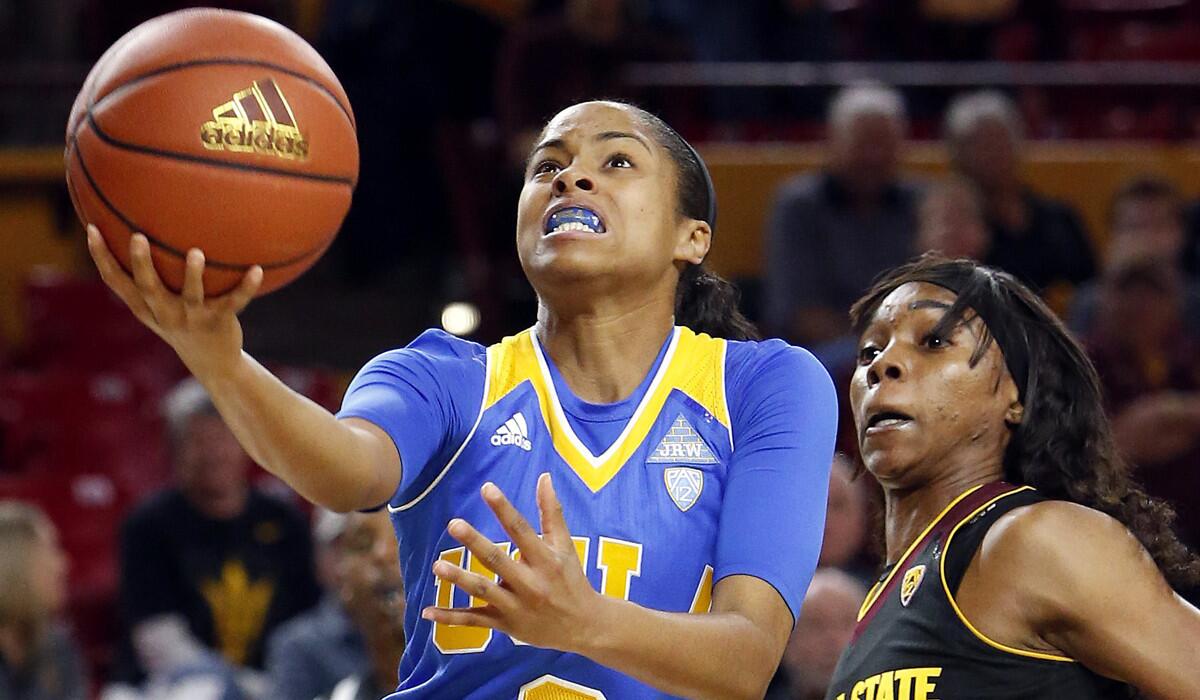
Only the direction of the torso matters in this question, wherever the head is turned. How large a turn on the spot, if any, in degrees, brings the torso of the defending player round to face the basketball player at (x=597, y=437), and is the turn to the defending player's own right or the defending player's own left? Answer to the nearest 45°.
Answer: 0° — they already face them

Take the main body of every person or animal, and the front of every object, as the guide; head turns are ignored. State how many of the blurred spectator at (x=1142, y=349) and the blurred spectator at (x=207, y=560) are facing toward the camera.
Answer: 2

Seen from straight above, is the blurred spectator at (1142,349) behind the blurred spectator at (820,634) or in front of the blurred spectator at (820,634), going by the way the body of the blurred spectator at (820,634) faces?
behind

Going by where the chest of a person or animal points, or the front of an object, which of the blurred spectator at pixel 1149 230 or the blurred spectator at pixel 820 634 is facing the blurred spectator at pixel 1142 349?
the blurred spectator at pixel 1149 230

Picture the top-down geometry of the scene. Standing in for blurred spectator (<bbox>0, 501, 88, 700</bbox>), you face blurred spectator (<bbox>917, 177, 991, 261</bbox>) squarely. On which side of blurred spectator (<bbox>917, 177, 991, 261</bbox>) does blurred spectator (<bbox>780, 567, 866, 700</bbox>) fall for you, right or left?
right

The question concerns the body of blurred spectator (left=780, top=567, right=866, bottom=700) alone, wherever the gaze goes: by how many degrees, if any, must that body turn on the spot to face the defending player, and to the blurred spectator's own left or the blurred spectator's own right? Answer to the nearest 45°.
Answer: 0° — they already face them

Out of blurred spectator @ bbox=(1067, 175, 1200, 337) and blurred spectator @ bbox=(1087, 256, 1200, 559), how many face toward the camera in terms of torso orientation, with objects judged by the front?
2

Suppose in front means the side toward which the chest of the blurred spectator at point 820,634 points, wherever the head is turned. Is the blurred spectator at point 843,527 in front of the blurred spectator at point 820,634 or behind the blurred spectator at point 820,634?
behind

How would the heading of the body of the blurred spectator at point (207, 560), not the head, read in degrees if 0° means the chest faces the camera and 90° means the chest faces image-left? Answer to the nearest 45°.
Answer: approximately 0°

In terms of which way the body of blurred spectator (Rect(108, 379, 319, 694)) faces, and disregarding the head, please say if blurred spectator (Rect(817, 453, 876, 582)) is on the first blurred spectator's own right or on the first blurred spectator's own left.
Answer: on the first blurred spectator's own left
